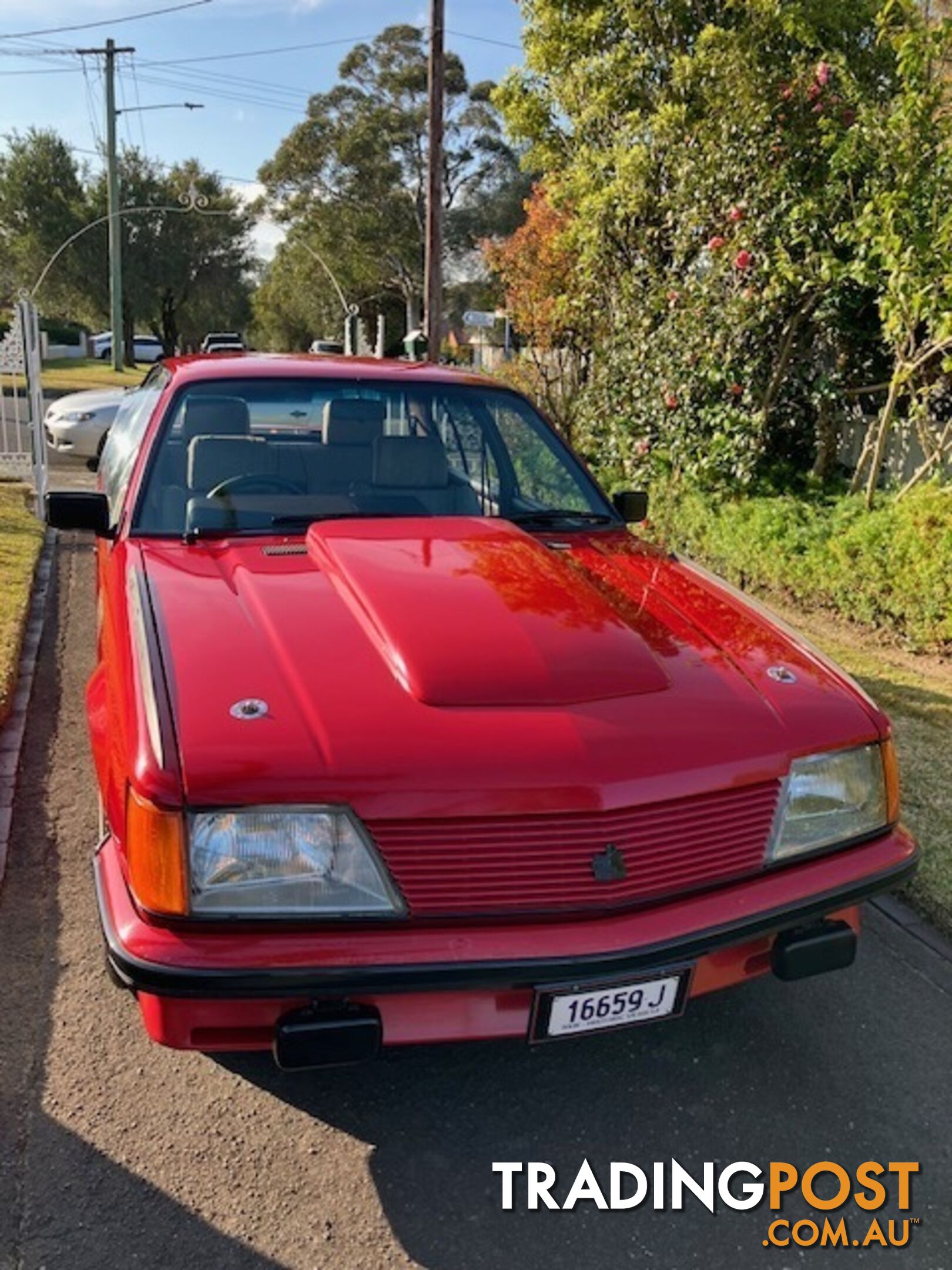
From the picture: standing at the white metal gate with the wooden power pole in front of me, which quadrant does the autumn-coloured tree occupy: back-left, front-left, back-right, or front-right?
front-right

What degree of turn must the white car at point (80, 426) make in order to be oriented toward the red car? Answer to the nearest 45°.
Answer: approximately 45° to its left

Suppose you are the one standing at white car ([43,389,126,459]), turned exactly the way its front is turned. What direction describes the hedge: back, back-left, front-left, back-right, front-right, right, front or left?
left

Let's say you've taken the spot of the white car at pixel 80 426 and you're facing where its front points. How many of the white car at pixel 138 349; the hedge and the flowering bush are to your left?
2

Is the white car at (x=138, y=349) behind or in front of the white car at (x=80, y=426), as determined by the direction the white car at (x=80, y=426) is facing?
behind

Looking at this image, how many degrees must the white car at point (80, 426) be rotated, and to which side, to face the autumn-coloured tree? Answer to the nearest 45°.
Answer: approximately 135° to its left

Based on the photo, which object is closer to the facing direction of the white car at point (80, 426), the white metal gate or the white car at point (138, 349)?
the white metal gate

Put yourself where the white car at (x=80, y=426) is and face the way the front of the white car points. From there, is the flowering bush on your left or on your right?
on your left

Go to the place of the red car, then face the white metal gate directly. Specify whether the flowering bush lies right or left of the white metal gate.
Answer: right

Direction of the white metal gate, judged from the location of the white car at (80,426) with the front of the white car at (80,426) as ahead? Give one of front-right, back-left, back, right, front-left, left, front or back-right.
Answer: front-left

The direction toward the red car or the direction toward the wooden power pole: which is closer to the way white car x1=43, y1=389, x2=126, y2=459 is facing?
the red car

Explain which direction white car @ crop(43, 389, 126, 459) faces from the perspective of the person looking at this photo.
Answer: facing the viewer and to the left of the viewer
